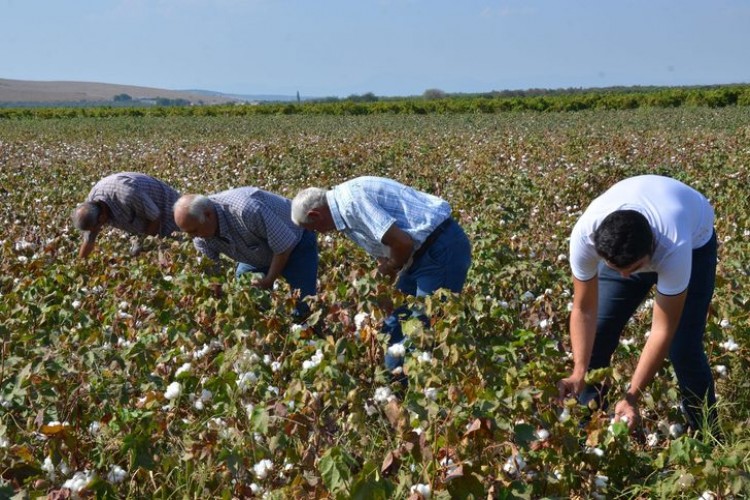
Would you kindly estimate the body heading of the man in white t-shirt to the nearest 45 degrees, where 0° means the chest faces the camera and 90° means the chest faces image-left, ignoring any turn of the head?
approximately 45°

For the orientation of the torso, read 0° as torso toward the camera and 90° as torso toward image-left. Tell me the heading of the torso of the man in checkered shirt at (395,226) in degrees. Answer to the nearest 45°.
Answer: approximately 90°

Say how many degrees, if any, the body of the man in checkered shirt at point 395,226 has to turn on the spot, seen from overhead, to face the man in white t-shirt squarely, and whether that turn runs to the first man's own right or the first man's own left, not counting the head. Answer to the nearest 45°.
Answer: approximately 135° to the first man's own left

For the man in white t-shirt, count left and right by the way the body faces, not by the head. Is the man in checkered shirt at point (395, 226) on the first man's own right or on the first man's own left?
on the first man's own right

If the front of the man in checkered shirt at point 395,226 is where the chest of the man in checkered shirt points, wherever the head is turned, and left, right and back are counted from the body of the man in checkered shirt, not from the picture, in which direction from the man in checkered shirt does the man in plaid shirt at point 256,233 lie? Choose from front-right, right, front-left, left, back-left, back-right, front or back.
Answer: front-right

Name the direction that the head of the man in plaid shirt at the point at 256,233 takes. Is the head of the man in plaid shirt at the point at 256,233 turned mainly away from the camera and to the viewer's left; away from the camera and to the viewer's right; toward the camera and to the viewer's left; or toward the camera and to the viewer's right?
toward the camera and to the viewer's left

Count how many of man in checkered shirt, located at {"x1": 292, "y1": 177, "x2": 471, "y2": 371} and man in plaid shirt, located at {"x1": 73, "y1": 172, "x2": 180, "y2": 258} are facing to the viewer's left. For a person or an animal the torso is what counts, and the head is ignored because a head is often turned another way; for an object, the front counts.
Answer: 2

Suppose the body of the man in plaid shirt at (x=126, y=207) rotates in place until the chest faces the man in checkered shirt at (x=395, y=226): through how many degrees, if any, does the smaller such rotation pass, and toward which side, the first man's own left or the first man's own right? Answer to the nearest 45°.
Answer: approximately 135° to the first man's own left

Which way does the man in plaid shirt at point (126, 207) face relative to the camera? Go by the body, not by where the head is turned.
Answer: to the viewer's left

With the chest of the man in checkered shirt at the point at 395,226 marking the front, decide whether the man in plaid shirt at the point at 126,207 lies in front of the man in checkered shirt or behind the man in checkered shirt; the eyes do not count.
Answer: in front
